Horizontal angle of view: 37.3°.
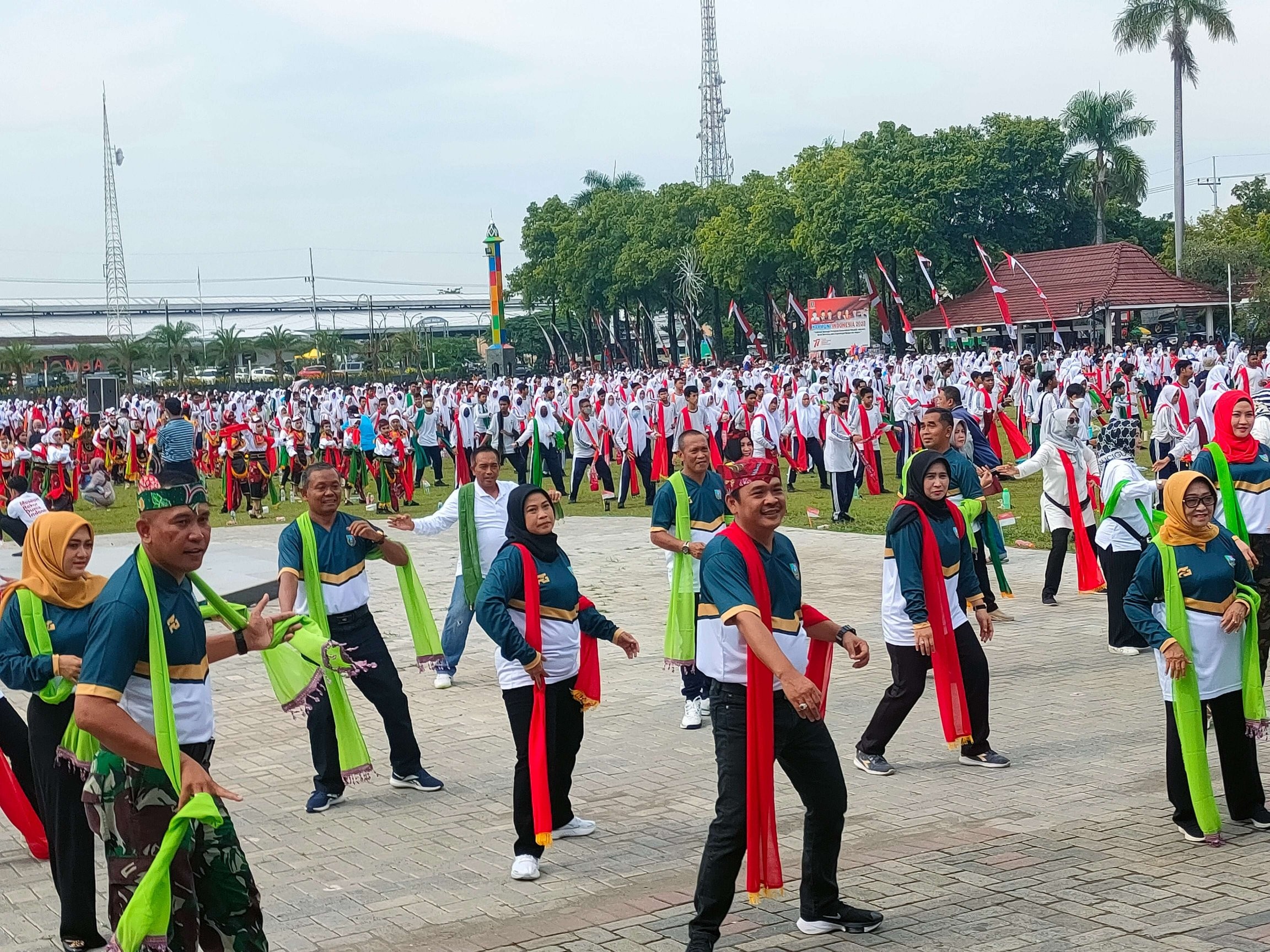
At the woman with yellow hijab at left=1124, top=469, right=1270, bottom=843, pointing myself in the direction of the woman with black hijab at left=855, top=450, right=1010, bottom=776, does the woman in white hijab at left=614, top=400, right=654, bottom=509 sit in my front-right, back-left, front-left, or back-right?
front-right

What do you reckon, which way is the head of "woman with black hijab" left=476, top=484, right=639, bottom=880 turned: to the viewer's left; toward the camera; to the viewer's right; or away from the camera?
toward the camera

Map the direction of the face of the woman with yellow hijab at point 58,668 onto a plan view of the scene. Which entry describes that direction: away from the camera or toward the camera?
toward the camera

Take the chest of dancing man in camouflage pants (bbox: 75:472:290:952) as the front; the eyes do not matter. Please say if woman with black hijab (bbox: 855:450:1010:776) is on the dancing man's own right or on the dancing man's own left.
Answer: on the dancing man's own left

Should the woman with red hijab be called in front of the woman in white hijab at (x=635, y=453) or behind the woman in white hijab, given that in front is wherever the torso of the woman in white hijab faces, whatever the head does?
in front

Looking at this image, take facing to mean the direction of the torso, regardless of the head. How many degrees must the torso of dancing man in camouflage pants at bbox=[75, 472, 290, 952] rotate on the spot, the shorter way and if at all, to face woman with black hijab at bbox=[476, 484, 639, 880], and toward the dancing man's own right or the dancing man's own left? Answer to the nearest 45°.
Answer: approximately 90° to the dancing man's own left

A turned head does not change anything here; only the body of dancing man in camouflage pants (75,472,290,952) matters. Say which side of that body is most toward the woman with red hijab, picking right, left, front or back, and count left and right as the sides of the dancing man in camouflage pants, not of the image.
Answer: left

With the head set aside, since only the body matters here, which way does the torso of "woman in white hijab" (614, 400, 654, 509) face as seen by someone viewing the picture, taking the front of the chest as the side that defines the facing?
toward the camera

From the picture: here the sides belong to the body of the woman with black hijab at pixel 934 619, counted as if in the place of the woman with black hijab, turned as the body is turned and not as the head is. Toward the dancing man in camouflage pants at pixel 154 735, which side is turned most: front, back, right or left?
right

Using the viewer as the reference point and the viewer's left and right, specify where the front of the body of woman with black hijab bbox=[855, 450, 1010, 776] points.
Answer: facing the viewer and to the right of the viewer

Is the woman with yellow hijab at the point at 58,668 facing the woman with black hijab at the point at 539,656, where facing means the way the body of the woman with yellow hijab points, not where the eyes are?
no

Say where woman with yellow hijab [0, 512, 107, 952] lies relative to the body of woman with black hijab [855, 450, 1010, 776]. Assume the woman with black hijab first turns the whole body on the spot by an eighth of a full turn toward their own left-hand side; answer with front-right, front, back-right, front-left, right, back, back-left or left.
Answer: back-right

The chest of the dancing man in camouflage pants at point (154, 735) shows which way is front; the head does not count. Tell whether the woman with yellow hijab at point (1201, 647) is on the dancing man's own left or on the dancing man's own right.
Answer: on the dancing man's own left

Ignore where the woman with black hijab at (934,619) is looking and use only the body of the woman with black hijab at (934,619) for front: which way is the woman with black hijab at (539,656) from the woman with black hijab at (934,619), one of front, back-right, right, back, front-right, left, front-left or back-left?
right

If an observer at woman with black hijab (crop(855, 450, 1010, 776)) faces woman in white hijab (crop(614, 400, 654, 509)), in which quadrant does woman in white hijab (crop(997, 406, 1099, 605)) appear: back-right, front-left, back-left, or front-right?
front-right

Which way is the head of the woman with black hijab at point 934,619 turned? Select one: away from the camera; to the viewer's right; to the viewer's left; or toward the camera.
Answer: toward the camera

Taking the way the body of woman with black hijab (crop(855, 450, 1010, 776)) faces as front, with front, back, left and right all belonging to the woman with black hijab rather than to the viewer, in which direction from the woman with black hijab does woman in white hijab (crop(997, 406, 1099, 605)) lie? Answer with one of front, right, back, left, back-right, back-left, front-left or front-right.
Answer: back-left

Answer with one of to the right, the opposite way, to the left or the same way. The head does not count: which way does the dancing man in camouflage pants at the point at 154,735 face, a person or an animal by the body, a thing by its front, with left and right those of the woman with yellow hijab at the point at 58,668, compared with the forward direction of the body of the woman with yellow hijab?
the same way

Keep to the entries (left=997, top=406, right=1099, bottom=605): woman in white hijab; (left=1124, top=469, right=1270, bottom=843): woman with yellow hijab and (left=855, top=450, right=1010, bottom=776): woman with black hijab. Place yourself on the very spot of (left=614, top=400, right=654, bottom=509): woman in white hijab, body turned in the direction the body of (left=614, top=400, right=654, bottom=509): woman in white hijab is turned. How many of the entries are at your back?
0
